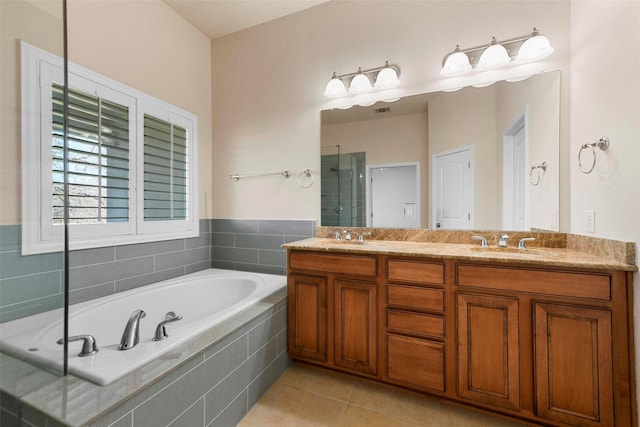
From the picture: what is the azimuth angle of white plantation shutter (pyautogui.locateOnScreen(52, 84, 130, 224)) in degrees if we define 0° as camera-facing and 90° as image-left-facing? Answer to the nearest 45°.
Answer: approximately 315°

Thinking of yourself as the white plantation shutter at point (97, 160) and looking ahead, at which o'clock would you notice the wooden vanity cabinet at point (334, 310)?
The wooden vanity cabinet is roughly at 12 o'clock from the white plantation shutter.
